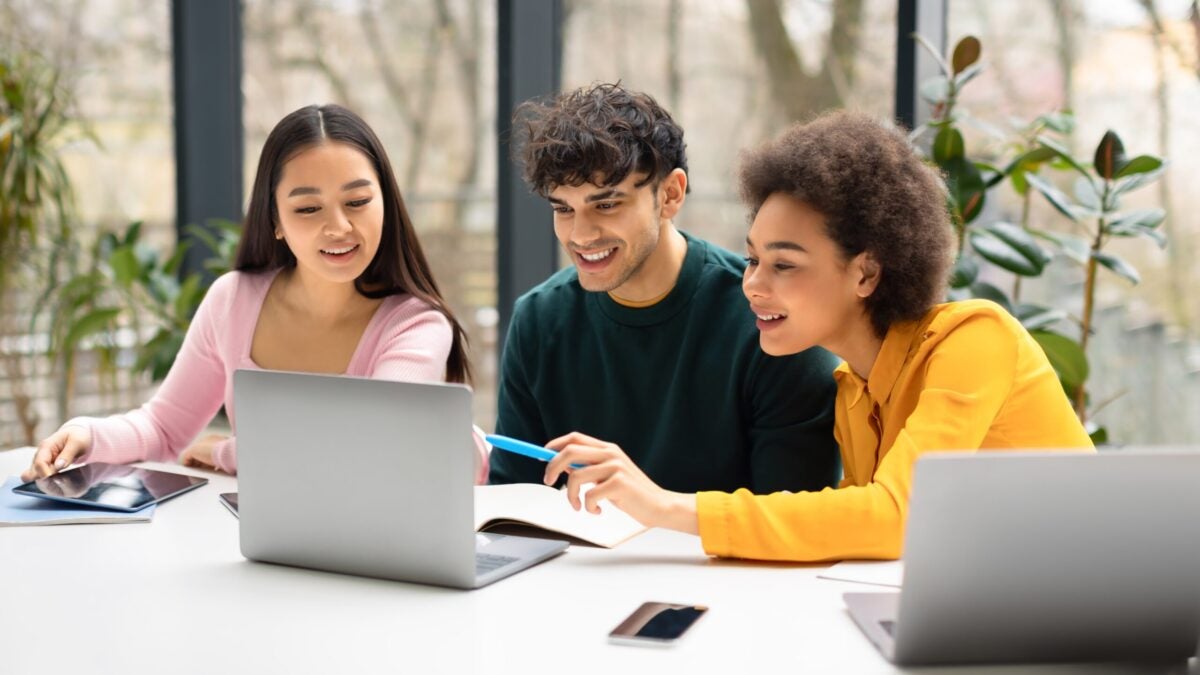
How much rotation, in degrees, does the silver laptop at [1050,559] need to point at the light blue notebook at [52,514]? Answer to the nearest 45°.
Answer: approximately 45° to its left

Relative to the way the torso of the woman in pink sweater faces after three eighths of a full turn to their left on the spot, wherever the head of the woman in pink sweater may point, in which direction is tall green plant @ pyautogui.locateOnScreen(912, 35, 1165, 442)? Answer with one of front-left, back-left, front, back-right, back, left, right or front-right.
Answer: front-right

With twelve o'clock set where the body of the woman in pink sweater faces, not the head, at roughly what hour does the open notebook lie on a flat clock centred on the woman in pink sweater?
The open notebook is roughly at 11 o'clock from the woman in pink sweater.

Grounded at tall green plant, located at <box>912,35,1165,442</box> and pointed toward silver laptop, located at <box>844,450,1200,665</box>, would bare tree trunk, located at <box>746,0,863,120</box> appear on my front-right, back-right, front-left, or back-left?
back-right

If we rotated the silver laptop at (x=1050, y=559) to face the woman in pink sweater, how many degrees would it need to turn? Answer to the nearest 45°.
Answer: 0° — it already faces them

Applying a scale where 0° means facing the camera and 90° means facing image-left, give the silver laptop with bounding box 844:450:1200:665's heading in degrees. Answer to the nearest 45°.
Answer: approximately 135°

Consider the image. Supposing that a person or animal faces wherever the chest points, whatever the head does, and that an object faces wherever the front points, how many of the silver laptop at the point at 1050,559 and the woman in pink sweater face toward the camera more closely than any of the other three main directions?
1

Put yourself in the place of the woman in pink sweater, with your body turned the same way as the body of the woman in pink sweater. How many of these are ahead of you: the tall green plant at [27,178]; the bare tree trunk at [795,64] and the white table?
1

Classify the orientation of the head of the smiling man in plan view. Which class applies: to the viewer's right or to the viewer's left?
to the viewer's left

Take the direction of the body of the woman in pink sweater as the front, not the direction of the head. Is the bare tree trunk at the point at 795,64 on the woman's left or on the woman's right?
on the woman's left

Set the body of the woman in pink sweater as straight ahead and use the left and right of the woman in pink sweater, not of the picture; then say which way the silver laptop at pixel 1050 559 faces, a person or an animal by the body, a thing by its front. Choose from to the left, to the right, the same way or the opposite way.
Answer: the opposite way

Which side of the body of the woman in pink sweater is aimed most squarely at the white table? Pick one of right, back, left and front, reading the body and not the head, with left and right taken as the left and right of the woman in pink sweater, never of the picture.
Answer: front
